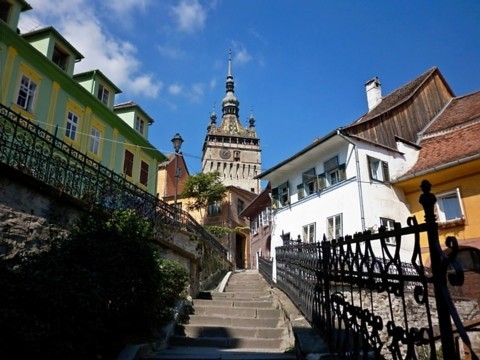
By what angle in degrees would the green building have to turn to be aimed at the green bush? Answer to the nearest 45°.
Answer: approximately 45° to its right

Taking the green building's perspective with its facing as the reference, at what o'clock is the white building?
The white building is roughly at 11 o'clock from the green building.

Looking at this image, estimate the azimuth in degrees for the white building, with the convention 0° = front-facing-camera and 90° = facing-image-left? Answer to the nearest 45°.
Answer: approximately 45°

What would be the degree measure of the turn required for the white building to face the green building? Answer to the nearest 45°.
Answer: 0° — it already faces it

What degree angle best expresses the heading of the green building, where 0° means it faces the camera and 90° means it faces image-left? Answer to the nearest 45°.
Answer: approximately 315°

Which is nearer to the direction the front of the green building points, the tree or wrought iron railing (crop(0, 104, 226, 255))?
the wrought iron railing

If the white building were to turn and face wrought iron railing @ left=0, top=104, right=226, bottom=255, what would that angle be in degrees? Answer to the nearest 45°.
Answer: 0° — it already faces it

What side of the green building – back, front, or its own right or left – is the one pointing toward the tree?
left
